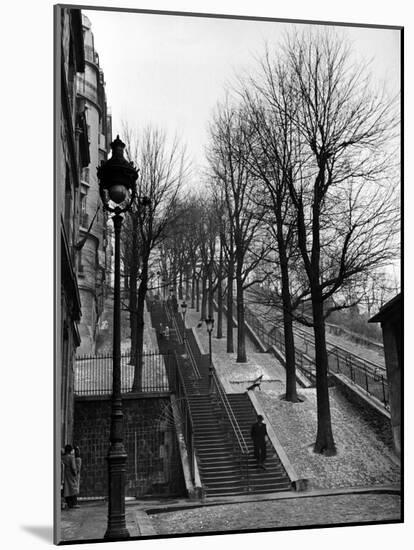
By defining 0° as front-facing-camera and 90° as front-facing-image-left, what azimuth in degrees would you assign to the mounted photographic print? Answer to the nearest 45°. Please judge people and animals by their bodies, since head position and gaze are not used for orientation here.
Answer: approximately 315°
